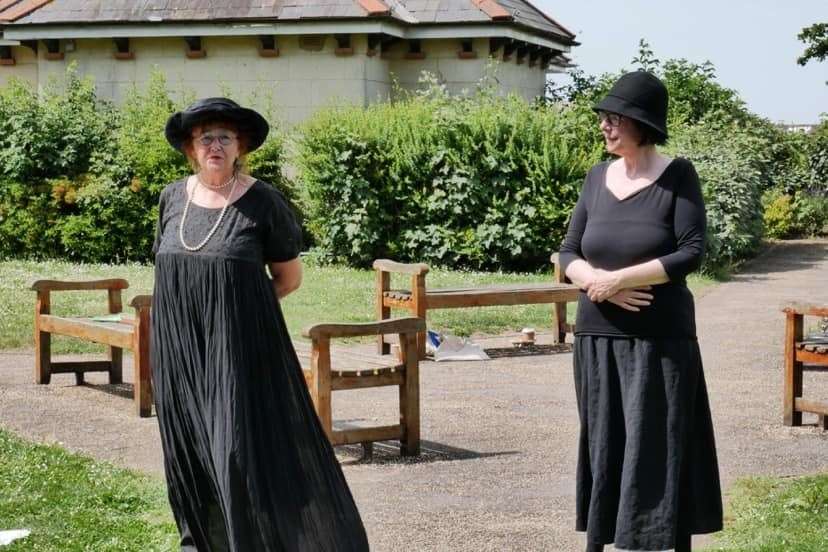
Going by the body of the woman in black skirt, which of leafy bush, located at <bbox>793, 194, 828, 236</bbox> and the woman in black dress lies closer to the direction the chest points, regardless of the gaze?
the woman in black dress

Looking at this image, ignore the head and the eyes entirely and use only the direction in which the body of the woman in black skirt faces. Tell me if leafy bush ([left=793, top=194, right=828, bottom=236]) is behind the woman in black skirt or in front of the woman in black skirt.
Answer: behind

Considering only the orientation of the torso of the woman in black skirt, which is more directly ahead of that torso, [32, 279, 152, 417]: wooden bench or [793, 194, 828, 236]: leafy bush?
the wooden bench

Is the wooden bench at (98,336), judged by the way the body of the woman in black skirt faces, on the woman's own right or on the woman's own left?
on the woman's own right

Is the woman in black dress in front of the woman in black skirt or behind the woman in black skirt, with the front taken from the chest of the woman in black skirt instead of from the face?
in front

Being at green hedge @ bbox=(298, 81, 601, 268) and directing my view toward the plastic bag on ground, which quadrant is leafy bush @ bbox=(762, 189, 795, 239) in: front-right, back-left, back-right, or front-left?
back-left

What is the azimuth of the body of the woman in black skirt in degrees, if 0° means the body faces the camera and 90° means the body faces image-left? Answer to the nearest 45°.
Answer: approximately 45°

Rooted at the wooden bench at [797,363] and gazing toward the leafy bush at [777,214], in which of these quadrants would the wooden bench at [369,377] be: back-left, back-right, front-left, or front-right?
back-left

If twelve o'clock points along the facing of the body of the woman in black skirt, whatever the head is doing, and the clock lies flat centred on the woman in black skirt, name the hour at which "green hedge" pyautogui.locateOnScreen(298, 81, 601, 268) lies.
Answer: The green hedge is roughly at 4 o'clock from the woman in black skirt.

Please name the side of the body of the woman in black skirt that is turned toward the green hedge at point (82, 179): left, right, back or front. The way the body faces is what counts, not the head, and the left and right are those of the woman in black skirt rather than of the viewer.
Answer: right
